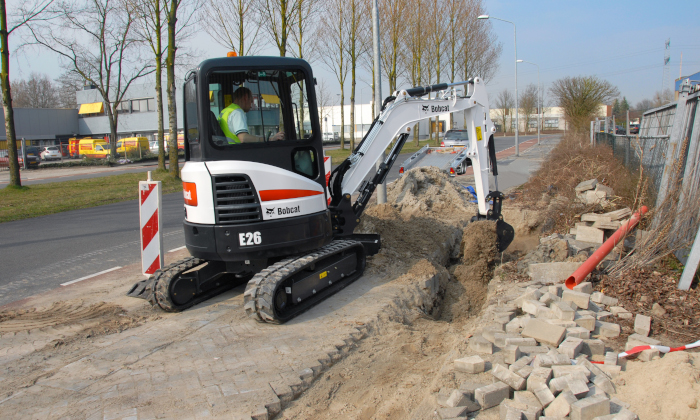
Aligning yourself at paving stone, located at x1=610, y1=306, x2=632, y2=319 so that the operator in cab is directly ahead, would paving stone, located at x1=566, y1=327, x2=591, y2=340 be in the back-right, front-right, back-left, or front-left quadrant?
front-left

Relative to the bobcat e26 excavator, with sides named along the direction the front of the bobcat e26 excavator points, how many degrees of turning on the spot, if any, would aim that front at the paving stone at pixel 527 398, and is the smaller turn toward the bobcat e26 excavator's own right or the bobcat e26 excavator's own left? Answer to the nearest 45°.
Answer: approximately 90° to the bobcat e26 excavator's own right

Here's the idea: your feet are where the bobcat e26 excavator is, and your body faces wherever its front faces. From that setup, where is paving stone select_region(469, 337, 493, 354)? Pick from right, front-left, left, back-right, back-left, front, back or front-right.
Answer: right

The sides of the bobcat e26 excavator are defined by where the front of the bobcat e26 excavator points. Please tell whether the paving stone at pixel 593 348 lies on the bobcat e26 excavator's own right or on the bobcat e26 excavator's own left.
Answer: on the bobcat e26 excavator's own right

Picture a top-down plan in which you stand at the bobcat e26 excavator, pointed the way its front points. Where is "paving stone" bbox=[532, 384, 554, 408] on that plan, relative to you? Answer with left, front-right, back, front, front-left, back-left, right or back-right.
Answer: right

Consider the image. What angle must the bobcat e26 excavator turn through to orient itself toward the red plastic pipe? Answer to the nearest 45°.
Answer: approximately 45° to its right

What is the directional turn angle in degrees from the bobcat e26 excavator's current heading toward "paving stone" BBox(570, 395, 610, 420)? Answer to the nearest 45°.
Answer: approximately 90° to its right

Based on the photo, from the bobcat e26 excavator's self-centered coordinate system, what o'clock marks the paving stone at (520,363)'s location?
The paving stone is roughly at 3 o'clock from the bobcat e26 excavator.

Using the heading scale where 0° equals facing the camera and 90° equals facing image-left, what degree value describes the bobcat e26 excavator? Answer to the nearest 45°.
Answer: approximately 225°

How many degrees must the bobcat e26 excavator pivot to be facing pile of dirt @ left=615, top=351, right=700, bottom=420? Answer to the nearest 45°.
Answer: approximately 90° to its right

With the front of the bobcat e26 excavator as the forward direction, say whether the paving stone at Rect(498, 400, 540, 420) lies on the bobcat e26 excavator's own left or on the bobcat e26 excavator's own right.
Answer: on the bobcat e26 excavator's own right

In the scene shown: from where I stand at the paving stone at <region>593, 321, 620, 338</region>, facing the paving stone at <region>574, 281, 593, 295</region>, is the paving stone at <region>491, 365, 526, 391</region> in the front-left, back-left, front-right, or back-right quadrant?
back-left

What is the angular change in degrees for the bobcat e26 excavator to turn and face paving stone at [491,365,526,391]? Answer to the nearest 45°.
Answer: approximately 90° to its right

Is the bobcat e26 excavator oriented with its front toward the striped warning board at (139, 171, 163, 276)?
no

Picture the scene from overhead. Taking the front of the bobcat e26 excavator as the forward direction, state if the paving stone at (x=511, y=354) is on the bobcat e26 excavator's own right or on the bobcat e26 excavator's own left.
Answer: on the bobcat e26 excavator's own right
